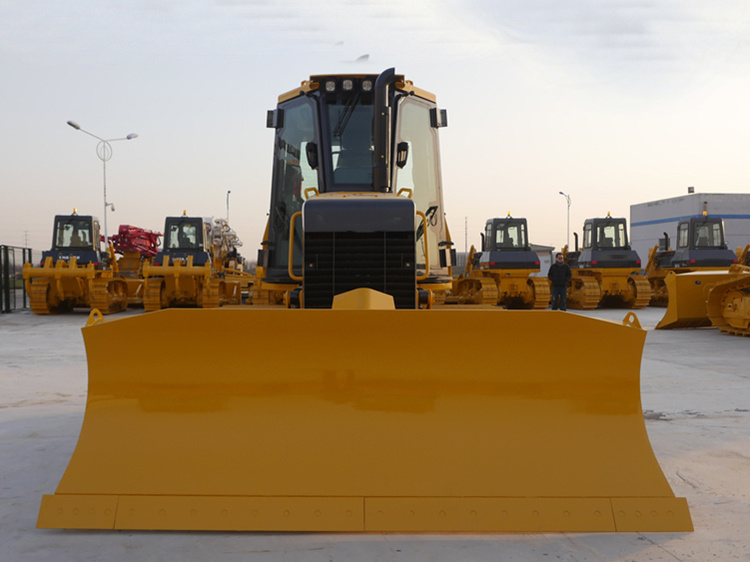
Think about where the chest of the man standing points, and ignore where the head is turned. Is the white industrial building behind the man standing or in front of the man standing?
behind

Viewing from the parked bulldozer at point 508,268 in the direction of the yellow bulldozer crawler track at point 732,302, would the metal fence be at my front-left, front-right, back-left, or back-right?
back-right

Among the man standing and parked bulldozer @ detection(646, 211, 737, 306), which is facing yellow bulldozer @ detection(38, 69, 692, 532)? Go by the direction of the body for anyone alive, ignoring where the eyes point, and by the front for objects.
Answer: the man standing
